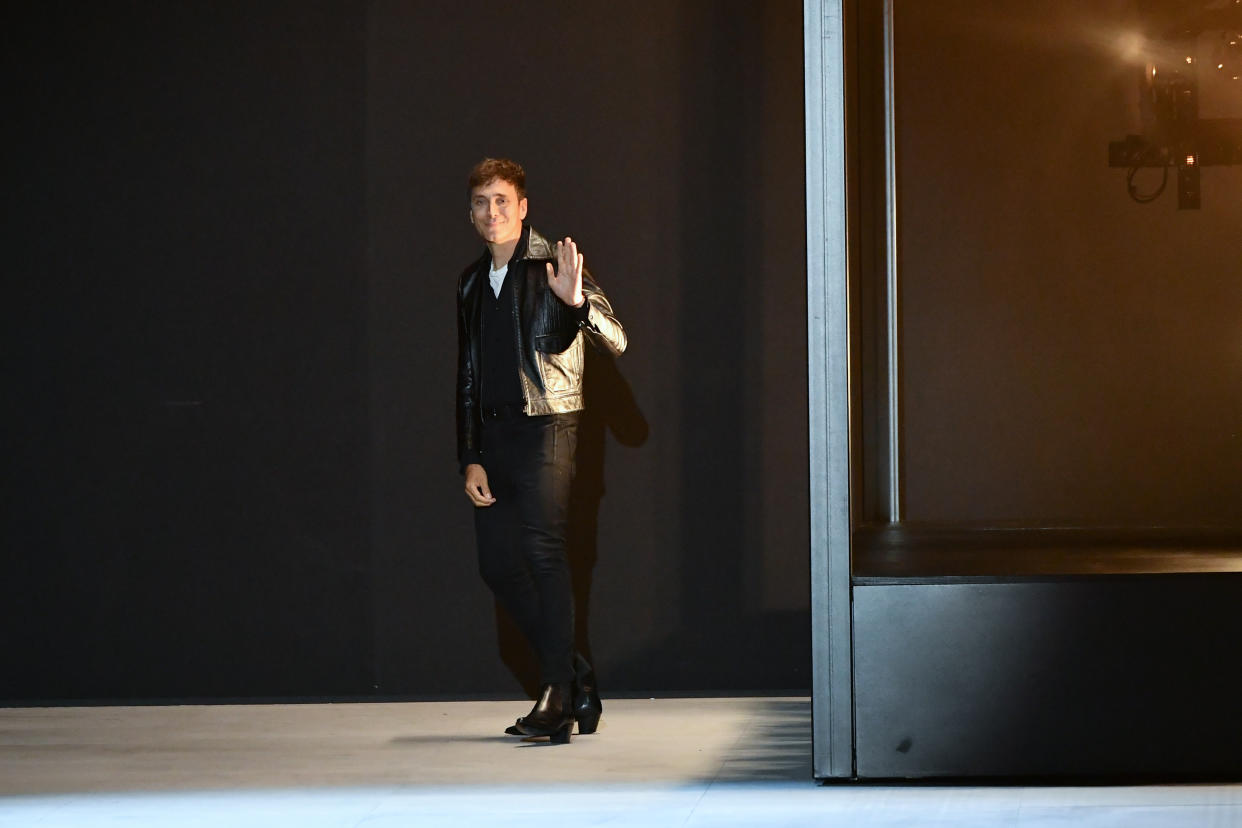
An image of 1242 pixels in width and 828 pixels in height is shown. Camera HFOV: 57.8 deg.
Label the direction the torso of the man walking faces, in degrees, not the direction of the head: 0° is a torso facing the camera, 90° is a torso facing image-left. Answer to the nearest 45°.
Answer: approximately 45°

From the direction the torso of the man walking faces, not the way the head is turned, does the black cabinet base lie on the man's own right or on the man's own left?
on the man's own left

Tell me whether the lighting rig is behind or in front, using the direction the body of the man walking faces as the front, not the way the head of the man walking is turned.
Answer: behind
